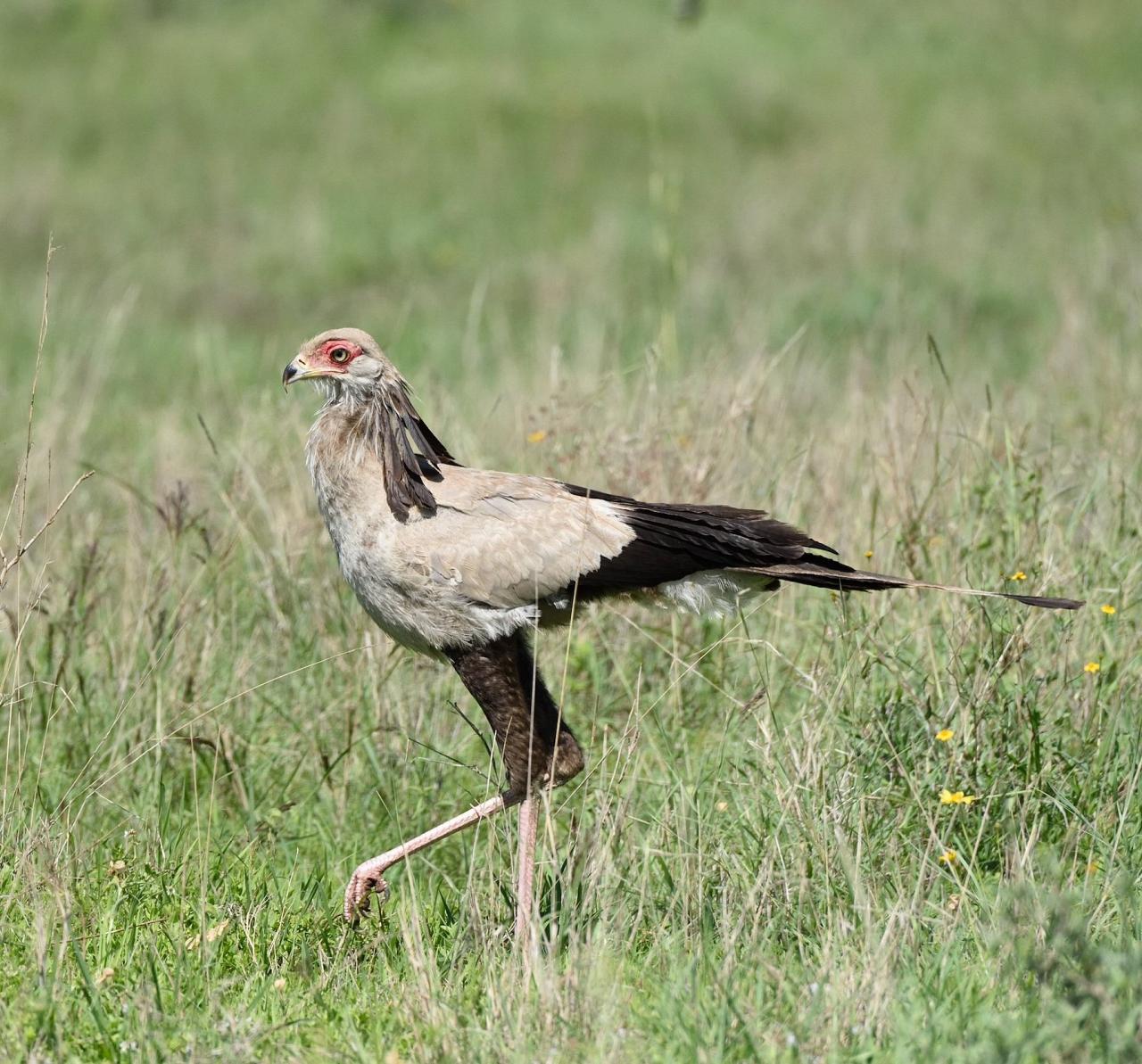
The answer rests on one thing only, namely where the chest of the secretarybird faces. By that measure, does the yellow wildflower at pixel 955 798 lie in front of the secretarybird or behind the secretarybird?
behind

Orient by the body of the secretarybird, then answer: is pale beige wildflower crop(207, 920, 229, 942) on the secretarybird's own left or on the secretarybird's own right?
on the secretarybird's own left

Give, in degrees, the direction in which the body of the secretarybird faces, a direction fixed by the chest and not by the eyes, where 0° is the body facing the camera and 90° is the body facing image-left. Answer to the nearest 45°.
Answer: approximately 90°
